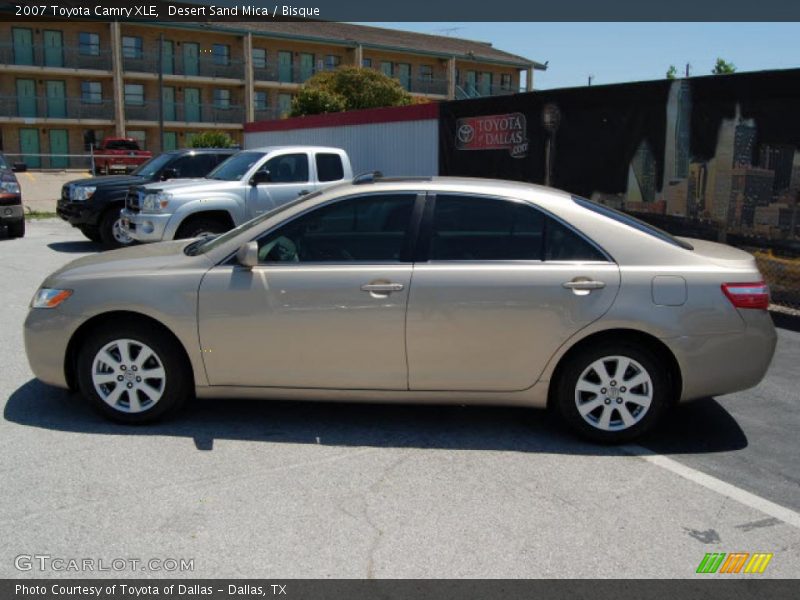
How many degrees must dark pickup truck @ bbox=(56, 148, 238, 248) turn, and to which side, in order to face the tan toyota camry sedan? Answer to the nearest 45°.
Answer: approximately 45° to its left

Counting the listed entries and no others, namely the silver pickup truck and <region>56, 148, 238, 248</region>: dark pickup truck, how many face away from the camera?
0

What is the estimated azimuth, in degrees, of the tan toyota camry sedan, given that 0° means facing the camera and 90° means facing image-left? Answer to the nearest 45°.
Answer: approximately 90°

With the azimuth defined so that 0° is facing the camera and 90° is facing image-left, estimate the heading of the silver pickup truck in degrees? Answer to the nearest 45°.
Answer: approximately 45°

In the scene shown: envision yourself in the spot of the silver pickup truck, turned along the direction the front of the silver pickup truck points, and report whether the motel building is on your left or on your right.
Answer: on your right

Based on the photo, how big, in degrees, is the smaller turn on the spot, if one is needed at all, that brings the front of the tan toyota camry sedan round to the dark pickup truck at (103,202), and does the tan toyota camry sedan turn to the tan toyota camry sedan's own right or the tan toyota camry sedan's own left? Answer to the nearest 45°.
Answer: approximately 45° to the tan toyota camry sedan's own right

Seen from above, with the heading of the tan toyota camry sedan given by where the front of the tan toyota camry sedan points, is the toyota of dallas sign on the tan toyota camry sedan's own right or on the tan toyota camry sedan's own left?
on the tan toyota camry sedan's own right

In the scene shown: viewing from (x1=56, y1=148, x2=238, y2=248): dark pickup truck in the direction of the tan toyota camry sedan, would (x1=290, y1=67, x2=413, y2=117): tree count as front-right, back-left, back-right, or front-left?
back-left

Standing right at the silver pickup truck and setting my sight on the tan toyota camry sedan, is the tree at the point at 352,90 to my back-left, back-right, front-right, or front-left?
back-left

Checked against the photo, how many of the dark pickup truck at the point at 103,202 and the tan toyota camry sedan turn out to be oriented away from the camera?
0

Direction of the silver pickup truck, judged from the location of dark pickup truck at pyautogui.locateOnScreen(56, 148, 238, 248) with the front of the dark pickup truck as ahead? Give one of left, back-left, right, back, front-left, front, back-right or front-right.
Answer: left
